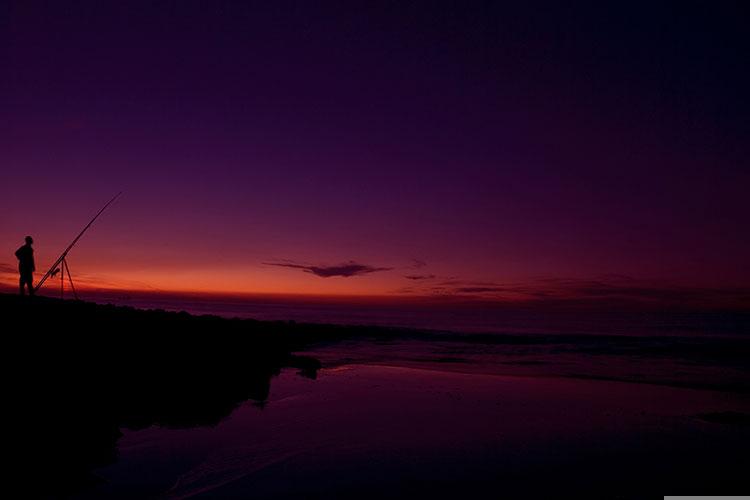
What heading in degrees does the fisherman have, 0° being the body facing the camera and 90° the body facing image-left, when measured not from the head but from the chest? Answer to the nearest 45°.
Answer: approximately 270°
